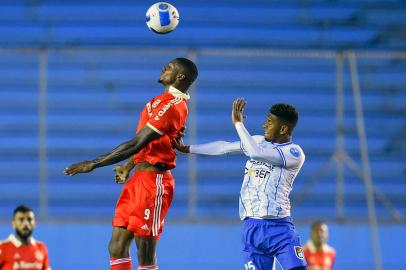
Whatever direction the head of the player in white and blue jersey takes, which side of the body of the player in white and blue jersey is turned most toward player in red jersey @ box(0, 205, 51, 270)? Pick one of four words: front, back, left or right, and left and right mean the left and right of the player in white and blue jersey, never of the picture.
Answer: right

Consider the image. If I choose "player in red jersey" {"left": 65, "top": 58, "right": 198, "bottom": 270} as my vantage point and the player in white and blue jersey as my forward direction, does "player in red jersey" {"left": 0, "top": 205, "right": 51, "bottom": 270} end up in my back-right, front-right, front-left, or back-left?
back-left

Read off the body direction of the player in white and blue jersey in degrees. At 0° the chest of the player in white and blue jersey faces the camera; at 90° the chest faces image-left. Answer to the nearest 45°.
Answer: approximately 45°

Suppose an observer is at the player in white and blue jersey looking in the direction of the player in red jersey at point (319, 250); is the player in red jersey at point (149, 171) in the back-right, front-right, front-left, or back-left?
back-left

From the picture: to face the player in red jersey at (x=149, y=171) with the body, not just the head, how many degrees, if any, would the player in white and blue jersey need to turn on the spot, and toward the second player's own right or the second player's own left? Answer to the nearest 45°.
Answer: approximately 45° to the second player's own right

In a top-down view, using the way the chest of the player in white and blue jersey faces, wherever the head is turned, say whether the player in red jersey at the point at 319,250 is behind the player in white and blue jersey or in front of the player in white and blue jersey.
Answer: behind
